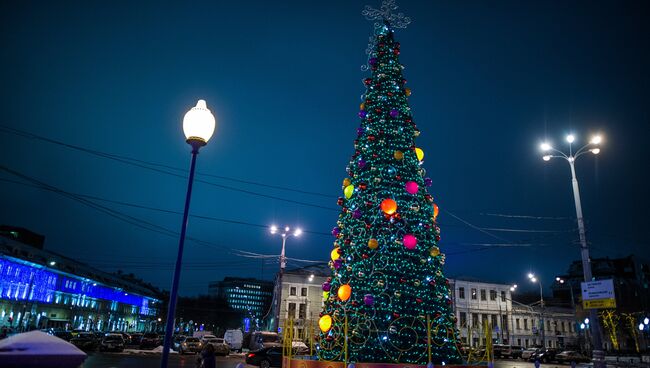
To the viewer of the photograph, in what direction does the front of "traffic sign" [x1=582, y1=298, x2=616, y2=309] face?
facing the viewer

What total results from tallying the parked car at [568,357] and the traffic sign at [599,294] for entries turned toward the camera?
1

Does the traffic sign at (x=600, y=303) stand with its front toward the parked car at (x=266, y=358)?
no

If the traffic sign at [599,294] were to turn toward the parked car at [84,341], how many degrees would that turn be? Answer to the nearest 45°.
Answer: approximately 90° to its right

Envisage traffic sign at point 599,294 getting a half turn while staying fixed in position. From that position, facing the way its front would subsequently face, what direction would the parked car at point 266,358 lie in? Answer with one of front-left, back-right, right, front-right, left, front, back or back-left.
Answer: left

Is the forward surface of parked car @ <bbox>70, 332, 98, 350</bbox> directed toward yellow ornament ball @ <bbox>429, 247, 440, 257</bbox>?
no

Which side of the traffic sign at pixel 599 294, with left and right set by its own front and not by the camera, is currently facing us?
front

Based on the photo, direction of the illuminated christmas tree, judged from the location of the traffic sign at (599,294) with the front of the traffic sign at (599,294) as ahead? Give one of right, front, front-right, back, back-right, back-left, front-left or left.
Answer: front-right
